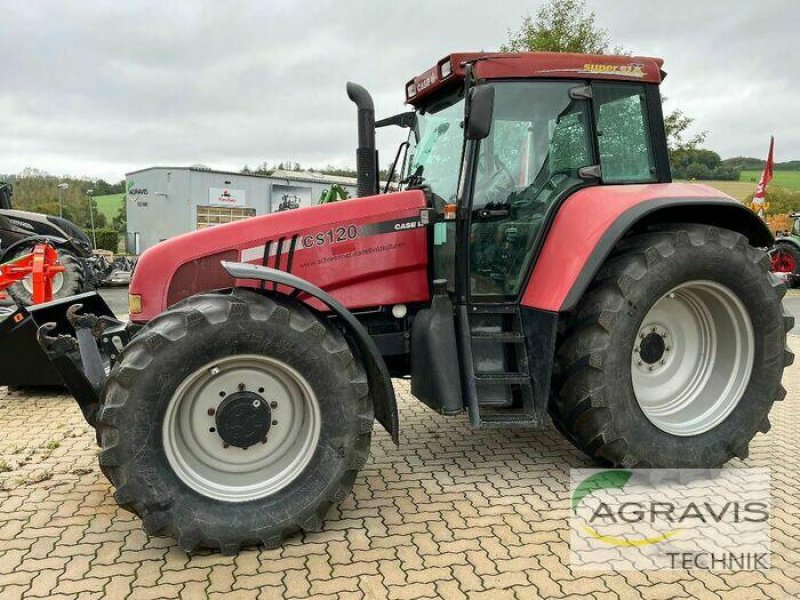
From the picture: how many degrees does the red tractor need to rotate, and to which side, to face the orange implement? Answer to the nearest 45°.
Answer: approximately 90° to its right

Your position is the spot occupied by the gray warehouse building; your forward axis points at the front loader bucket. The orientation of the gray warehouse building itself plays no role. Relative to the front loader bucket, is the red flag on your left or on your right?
left

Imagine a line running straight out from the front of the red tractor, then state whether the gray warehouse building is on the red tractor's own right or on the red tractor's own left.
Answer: on the red tractor's own right

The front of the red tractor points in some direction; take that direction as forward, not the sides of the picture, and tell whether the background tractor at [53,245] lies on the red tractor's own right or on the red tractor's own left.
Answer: on the red tractor's own right

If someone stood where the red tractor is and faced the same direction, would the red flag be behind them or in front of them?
behind
